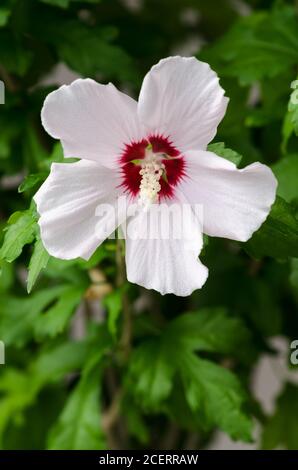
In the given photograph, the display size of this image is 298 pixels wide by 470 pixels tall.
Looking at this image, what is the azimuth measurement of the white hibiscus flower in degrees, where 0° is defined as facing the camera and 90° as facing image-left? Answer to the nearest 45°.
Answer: approximately 0°
